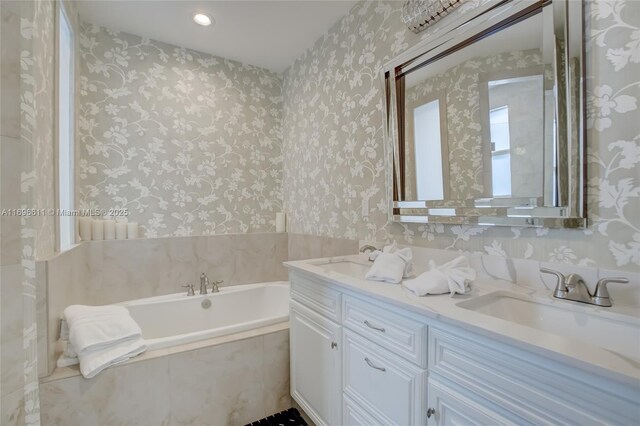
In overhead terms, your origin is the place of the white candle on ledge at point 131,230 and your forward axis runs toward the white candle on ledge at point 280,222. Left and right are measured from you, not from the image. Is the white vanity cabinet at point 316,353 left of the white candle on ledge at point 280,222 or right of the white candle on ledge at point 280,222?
right

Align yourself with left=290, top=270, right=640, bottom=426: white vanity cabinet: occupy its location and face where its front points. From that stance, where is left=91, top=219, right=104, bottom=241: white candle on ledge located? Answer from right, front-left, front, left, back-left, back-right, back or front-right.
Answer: front-right

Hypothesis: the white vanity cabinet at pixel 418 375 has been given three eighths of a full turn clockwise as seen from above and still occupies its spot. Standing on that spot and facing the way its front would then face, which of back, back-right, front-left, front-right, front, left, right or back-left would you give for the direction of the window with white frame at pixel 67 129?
left

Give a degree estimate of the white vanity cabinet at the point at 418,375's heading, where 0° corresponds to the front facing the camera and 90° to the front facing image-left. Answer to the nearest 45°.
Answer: approximately 45°

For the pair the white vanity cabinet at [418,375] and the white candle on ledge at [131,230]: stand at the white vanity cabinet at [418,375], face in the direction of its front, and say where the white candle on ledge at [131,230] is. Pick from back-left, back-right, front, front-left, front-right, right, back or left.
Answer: front-right

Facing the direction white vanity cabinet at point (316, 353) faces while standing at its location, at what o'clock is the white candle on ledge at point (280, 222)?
The white candle on ledge is roughly at 4 o'clock from the white vanity cabinet.

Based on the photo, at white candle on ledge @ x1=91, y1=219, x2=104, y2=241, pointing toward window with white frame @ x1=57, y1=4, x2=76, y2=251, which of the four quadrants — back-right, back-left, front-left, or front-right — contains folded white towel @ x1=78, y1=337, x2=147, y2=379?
front-left

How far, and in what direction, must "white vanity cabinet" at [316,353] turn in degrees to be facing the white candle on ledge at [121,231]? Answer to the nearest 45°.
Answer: approximately 90° to its right

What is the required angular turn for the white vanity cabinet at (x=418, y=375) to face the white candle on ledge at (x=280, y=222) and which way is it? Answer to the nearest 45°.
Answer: approximately 90° to its right

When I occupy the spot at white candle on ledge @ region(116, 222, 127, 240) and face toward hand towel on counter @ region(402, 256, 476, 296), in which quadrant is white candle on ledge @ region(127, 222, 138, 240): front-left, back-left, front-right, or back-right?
front-left
